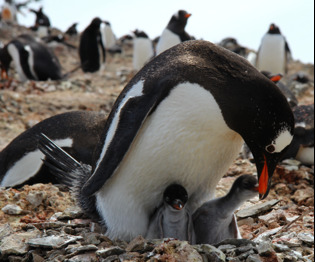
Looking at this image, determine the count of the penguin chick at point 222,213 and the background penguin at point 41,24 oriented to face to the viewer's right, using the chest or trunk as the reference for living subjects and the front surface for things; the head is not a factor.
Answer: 1

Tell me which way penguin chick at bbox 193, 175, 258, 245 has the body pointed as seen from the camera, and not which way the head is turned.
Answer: to the viewer's right

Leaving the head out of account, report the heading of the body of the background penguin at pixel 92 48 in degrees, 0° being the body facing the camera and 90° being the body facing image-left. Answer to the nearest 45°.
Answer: approximately 225°

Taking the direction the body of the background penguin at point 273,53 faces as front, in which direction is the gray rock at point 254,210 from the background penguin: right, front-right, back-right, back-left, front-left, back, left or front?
front

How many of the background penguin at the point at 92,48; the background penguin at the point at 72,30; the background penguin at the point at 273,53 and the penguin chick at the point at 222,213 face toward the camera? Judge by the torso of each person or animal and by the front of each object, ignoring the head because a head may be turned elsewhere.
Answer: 1

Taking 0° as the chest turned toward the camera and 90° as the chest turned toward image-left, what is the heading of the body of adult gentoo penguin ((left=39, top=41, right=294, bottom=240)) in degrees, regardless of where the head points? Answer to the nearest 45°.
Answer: approximately 315°

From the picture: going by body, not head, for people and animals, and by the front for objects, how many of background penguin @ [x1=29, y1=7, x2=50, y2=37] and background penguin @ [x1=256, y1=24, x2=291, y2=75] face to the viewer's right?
0

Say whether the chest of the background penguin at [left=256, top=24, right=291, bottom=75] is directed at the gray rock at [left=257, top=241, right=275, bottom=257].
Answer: yes

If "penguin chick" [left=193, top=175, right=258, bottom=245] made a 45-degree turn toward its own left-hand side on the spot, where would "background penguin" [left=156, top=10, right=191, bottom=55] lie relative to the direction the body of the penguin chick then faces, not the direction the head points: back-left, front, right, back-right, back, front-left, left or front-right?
front-left

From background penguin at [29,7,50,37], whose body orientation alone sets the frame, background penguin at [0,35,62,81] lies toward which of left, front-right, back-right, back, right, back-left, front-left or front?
front-left

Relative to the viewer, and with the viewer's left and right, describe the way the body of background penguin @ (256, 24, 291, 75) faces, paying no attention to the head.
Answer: facing the viewer

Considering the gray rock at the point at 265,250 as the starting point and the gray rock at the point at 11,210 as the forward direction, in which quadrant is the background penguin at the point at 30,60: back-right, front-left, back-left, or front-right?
front-right

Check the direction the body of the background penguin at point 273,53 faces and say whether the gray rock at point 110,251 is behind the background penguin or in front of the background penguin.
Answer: in front
